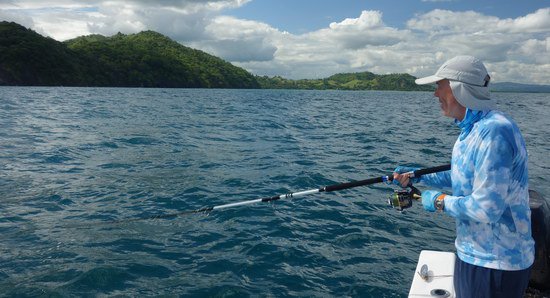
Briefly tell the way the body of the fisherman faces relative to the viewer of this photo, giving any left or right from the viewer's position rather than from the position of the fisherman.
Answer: facing to the left of the viewer

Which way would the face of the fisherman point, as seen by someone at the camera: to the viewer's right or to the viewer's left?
to the viewer's left
